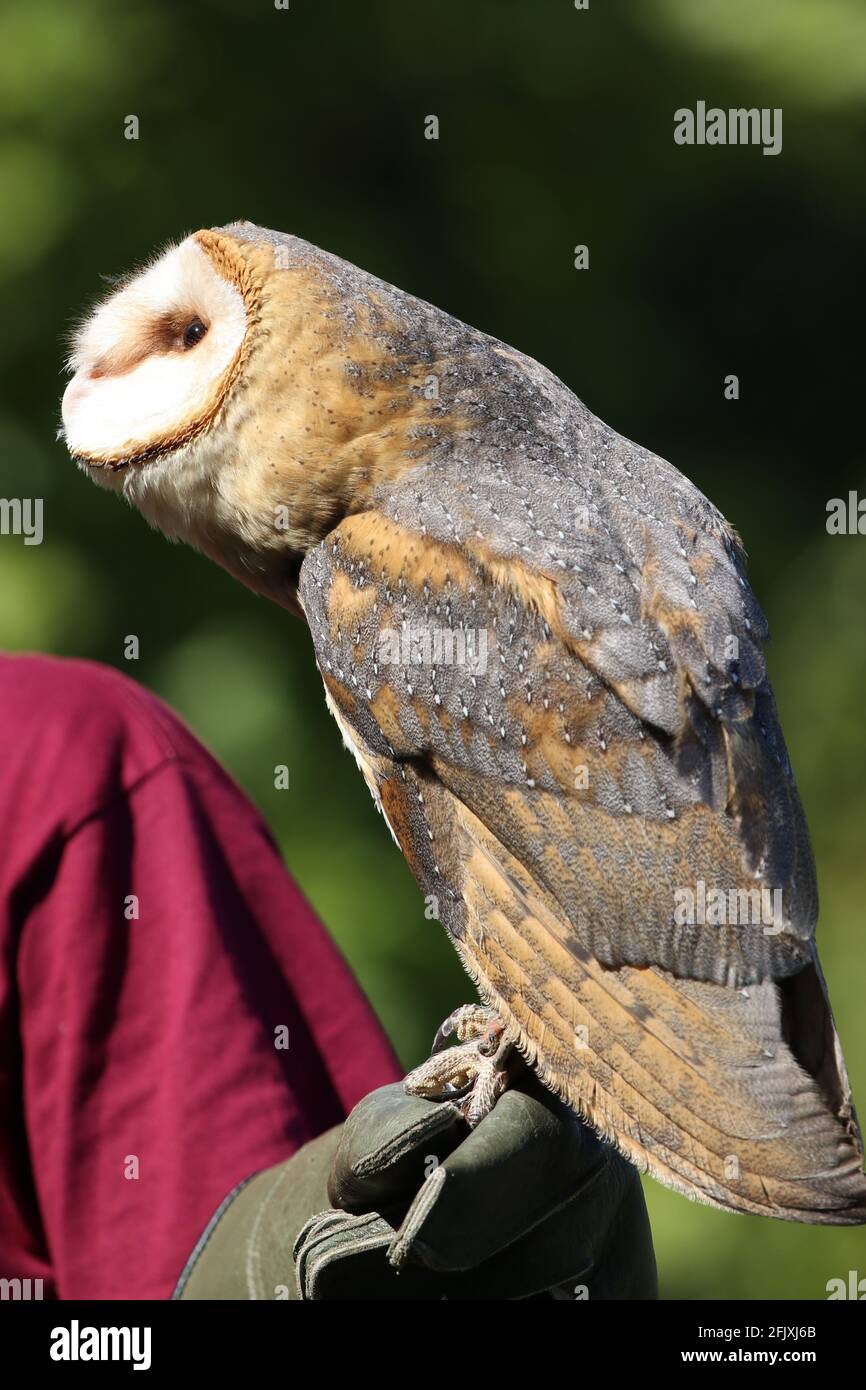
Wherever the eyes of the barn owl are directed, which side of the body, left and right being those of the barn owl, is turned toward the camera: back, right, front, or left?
left
